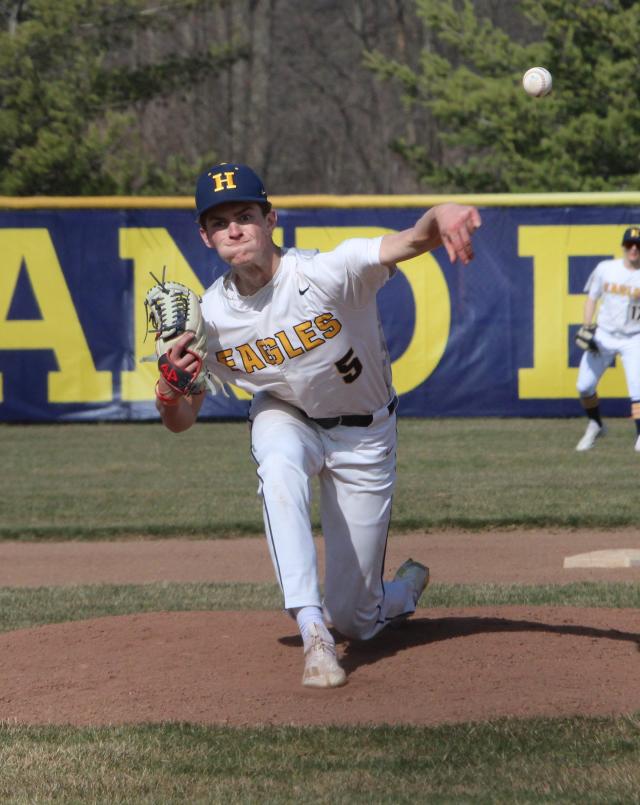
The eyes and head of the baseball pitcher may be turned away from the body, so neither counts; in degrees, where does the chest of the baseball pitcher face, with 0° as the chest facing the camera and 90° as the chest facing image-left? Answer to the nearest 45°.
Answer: approximately 0°

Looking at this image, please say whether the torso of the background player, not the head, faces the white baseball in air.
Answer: yes

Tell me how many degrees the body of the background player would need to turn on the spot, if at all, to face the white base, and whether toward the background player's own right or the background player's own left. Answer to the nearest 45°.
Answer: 0° — they already face it

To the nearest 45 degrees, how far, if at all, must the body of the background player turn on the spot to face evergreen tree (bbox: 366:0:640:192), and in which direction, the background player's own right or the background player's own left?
approximately 180°

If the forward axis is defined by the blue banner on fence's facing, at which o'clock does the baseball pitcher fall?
The baseball pitcher is roughly at 12 o'clock from the blue banner on fence.

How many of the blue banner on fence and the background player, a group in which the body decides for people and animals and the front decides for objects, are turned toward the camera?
2

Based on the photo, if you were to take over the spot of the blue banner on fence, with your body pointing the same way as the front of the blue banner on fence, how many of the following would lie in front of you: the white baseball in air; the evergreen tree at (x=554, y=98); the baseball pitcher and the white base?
3

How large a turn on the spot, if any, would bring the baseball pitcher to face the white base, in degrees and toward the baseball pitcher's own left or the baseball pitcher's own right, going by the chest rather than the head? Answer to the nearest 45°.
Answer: approximately 135° to the baseball pitcher's own left
